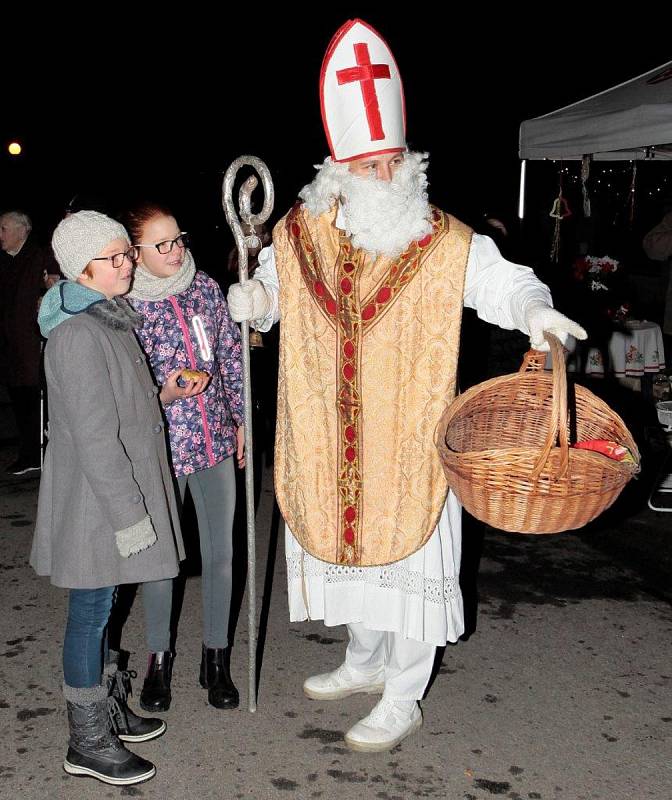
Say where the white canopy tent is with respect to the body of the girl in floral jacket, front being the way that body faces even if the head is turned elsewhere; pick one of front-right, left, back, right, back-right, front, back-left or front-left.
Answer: back-left

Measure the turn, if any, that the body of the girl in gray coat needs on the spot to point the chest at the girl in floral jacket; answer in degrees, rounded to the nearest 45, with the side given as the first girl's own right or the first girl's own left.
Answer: approximately 45° to the first girl's own left

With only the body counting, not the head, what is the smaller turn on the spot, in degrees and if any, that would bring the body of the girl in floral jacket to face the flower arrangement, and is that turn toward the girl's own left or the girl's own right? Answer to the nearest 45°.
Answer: approximately 135° to the girl's own left

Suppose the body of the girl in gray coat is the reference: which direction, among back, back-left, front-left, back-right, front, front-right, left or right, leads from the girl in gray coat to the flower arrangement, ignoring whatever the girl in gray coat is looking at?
front-left

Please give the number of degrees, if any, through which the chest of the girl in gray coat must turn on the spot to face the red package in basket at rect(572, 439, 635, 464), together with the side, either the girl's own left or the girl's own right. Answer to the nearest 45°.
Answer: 0° — they already face it

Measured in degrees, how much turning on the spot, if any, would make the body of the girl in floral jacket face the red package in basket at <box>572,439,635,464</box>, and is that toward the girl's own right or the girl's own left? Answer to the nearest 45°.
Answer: approximately 45° to the girl's own left

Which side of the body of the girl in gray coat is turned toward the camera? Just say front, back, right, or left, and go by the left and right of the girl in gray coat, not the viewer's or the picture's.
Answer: right

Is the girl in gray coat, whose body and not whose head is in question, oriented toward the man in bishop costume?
yes

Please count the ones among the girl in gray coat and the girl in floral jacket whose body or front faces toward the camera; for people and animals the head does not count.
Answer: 1

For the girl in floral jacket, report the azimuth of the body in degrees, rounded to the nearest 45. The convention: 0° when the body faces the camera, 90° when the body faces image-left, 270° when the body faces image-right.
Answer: approximately 0°

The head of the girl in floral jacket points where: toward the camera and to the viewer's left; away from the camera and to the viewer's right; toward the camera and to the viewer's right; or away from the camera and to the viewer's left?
toward the camera and to the viewer's right

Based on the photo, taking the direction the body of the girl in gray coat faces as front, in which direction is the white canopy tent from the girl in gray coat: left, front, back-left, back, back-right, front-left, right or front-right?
front-left

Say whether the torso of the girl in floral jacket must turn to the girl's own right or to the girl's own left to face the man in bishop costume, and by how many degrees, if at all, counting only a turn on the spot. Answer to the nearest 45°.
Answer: approximately 45° to the girl's own left
